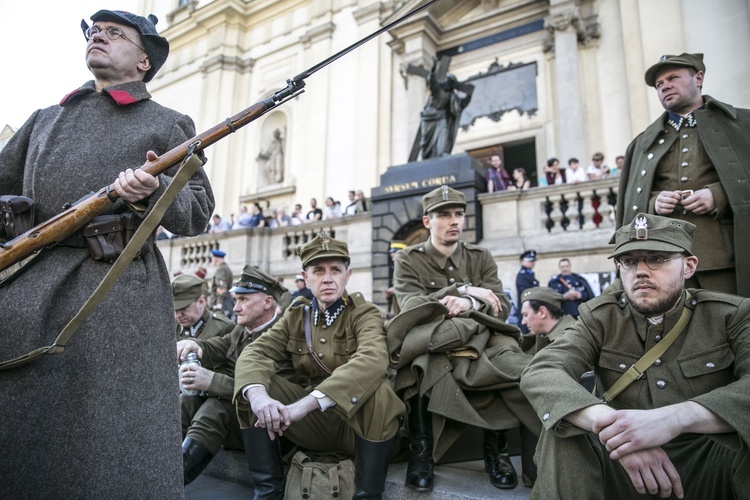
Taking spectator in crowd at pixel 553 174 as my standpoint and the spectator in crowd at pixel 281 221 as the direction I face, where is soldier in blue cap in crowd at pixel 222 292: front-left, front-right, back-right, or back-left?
front-left

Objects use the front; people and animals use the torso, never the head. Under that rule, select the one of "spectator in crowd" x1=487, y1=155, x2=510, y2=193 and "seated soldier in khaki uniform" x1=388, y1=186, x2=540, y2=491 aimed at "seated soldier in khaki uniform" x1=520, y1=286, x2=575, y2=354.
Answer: the spectator in crowd

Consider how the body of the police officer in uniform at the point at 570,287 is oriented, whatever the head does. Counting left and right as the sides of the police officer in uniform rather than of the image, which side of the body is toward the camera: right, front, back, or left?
front

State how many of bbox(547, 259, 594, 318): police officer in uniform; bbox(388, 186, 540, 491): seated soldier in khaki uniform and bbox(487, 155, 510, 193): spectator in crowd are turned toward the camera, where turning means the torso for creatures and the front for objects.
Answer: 3

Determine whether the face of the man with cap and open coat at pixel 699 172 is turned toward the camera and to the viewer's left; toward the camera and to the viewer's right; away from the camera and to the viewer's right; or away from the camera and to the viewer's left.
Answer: toward the camera and to the viewer's left

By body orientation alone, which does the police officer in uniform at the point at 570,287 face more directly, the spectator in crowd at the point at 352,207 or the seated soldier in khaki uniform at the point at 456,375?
the seated soldier in khaki uniform

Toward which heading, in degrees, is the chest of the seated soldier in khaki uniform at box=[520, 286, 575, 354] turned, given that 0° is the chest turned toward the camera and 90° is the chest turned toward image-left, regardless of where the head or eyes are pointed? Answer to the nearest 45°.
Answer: approximately 90°

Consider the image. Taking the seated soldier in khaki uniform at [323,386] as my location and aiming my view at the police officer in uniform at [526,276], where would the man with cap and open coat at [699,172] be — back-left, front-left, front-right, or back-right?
front-right

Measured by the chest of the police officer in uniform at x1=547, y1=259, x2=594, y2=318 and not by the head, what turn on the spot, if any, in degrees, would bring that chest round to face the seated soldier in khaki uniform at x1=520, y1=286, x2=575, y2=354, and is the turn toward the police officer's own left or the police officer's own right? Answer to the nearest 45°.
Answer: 0° — they already face them

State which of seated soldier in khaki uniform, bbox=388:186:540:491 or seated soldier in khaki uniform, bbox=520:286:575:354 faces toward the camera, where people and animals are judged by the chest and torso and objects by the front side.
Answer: seated soldier in khaki uniform, bbox=388:186:540:491

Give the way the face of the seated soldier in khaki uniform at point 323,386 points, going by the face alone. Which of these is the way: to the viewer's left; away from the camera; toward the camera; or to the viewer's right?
toward the camera
